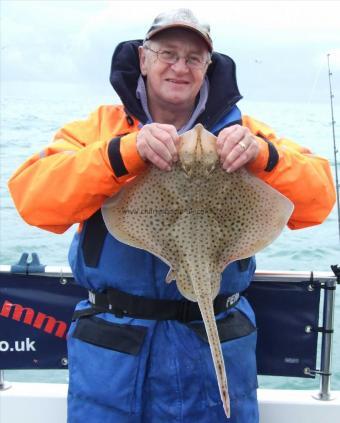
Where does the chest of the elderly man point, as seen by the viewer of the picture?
toward the camera

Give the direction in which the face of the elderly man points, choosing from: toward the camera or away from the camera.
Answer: toward the camera
